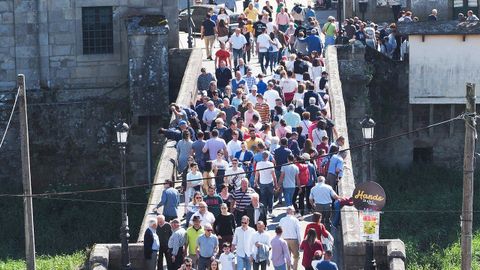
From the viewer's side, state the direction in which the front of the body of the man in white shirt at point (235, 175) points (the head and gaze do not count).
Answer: toward the camera

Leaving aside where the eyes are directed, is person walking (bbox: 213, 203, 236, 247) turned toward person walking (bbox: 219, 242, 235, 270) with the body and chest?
yes

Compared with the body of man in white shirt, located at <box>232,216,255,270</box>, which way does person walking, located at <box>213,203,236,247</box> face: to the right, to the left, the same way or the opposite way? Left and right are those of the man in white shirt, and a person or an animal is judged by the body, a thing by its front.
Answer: the same way

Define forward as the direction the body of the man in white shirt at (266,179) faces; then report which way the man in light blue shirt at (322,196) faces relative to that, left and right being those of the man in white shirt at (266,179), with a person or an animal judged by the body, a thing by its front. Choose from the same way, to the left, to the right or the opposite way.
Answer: the same way

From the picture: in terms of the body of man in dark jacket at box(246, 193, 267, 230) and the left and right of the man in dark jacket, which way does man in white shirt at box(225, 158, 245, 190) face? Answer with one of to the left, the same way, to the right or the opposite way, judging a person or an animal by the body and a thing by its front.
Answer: the same way

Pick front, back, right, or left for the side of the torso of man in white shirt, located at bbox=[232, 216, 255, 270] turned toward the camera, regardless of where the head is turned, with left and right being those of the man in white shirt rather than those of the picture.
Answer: front

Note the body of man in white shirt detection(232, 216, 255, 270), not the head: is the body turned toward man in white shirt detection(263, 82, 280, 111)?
no

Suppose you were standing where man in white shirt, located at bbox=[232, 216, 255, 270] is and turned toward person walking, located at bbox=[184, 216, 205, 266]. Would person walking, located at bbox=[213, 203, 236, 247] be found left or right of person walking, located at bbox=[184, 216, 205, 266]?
right

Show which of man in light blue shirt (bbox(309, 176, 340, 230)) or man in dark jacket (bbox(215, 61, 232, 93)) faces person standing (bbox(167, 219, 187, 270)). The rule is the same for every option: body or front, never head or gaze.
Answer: the man in dark jacket

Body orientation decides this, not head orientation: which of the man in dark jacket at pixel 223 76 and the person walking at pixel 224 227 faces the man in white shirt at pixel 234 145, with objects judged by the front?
the man in dark jacket

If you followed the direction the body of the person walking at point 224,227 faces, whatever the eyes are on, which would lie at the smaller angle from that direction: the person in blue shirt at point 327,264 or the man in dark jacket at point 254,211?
the person in blue shirt

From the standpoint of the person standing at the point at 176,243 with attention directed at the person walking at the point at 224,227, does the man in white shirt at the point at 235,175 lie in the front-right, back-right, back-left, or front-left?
front-left
